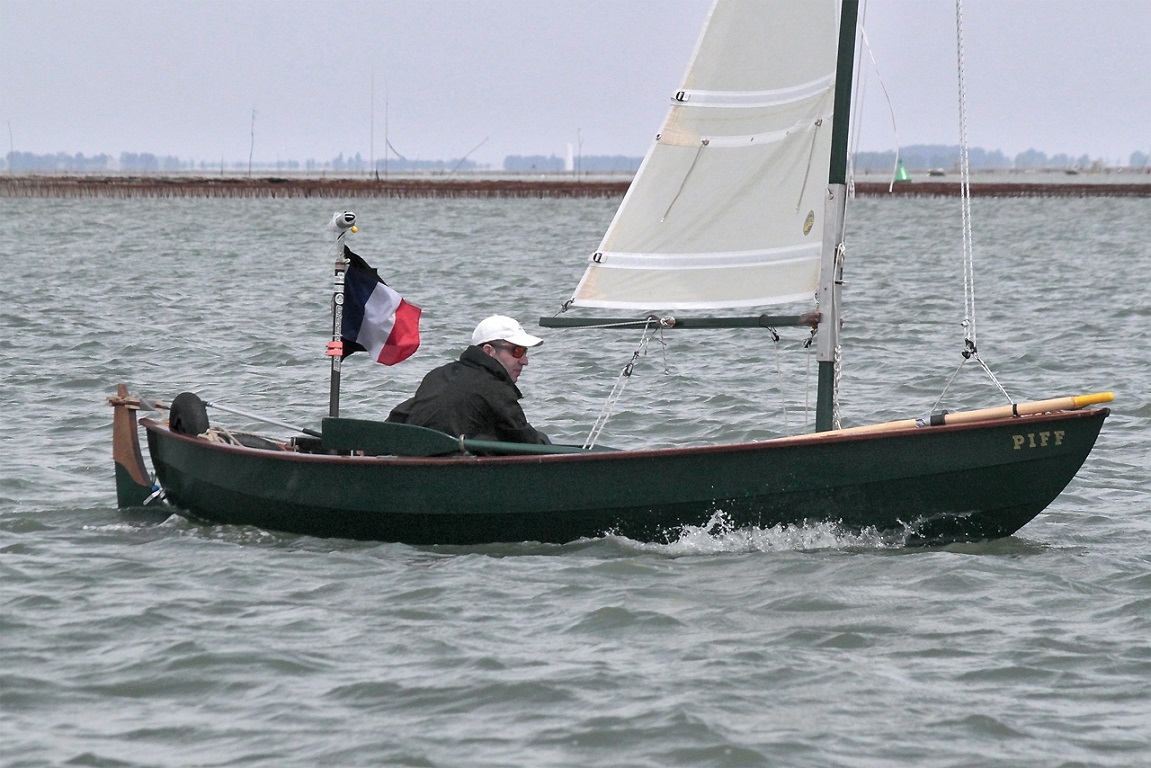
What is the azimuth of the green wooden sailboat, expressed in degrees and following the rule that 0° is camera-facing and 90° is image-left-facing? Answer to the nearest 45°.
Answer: approximately 270°
